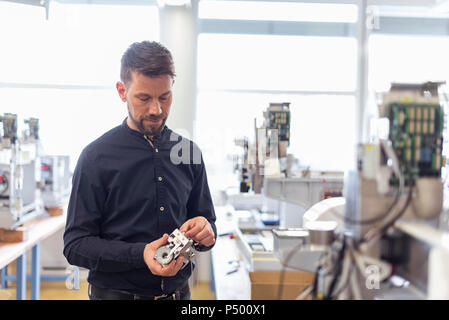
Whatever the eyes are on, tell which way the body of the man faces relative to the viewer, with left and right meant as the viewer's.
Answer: facing the viewer and to the right of the viewer

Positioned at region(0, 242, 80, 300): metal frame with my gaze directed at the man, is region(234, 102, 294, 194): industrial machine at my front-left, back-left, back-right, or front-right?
front-left
